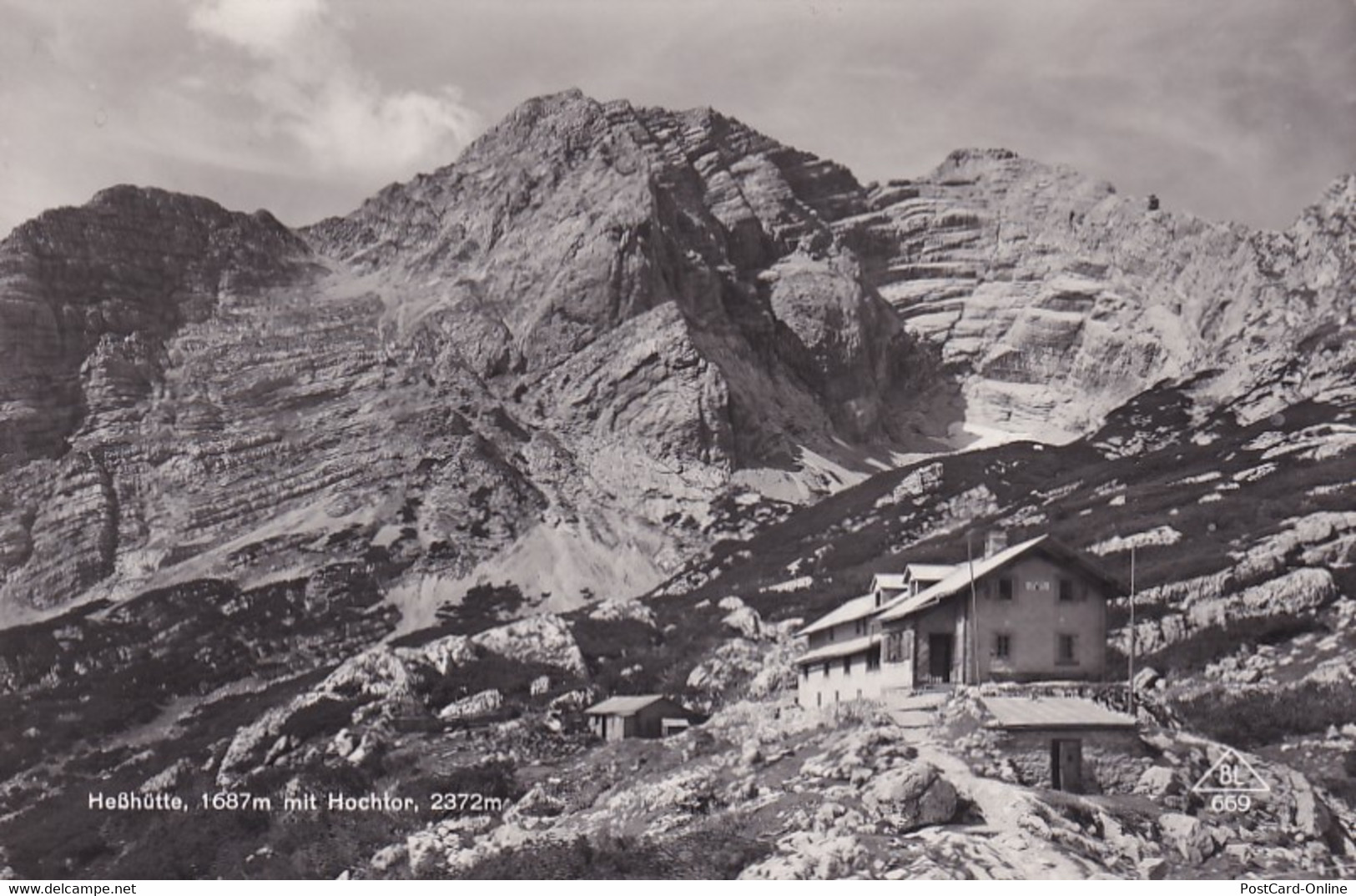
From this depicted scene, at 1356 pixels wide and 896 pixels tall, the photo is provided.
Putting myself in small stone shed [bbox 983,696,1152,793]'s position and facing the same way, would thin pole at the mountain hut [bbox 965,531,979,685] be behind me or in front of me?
behind

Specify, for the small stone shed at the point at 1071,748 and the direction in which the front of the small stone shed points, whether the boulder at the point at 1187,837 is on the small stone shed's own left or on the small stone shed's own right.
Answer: on the small stone shed's own left

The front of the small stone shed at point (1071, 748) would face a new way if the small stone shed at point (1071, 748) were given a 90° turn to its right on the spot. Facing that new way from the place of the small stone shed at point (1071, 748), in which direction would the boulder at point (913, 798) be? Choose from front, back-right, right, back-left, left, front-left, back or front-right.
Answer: front-left

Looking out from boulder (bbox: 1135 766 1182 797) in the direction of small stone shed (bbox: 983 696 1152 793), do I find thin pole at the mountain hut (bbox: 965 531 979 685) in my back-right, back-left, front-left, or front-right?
front-right

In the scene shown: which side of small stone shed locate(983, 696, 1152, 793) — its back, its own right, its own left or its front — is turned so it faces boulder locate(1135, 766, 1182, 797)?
left

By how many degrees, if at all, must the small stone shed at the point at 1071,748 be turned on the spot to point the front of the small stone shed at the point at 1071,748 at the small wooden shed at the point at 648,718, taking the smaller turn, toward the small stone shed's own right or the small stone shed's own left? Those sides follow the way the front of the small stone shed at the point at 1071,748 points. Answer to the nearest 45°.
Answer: approximately 135° to the small stone shed's own right

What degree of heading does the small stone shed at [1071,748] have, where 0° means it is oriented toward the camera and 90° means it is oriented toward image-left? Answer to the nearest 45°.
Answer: approximately 0°

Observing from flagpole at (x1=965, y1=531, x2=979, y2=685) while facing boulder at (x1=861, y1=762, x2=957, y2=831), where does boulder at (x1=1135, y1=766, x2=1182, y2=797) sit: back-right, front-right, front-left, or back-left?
front-left

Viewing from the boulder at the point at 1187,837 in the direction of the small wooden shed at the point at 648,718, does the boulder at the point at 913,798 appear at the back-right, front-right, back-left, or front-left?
front-left
